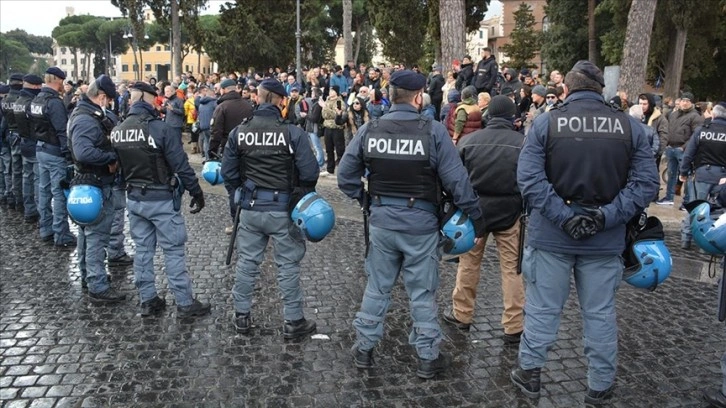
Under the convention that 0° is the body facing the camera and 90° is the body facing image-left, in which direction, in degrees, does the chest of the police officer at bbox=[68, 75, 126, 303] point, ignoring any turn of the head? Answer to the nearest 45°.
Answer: approximately 270°

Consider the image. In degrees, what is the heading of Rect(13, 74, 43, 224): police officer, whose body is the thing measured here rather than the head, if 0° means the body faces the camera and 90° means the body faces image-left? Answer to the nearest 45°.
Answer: approximately 225°

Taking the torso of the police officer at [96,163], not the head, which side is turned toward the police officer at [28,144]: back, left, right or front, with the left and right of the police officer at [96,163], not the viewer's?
left

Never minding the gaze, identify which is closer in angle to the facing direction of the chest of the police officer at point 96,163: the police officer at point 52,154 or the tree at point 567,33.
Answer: the tree

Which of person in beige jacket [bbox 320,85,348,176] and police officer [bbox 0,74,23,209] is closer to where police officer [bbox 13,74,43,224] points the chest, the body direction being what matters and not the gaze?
the person in beige jacket

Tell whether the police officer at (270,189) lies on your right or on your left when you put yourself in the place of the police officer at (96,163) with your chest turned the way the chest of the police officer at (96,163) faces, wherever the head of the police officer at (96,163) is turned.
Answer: on your right

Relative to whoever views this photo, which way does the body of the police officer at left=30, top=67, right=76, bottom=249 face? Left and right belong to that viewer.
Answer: facing away from the viewer and to the right of the viewer

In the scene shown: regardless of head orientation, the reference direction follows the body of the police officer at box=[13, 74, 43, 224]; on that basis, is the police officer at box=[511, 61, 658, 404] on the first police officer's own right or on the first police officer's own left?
on the first police officer's own right

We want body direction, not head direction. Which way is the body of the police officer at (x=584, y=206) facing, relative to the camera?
away from the camera
